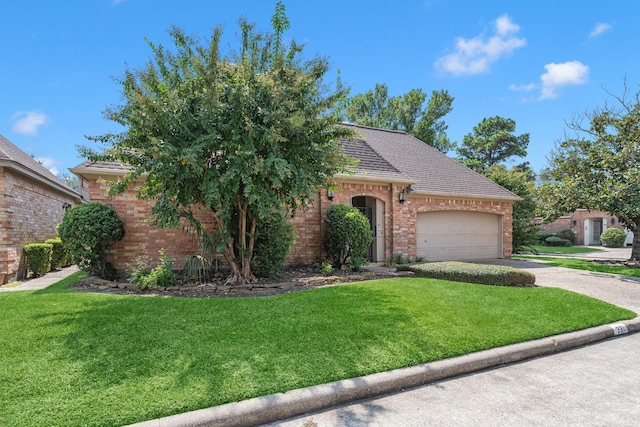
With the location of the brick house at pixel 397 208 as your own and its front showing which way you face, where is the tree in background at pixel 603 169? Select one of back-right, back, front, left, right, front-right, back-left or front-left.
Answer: left

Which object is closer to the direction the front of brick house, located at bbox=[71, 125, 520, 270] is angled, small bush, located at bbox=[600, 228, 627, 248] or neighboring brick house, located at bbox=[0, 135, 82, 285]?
the neighboring brick house

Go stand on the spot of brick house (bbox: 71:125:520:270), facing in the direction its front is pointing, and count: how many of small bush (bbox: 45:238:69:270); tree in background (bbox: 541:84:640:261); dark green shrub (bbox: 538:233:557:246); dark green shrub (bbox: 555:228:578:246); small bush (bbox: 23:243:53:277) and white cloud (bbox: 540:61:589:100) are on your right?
2

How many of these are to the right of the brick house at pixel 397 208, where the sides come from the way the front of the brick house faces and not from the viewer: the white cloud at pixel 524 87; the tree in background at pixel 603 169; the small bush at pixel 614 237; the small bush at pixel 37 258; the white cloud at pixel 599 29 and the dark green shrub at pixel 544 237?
1

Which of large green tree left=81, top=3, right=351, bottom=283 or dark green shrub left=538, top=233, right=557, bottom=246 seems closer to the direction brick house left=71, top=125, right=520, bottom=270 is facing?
the large green tree

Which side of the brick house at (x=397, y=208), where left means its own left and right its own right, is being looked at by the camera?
front

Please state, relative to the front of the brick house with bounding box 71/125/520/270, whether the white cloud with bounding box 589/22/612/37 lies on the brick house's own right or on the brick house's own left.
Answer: on the brick house's own left

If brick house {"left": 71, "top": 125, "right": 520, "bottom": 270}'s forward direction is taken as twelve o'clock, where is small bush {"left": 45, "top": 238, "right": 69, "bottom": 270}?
The small bush is roughly at 3 o'clock from the brick house.

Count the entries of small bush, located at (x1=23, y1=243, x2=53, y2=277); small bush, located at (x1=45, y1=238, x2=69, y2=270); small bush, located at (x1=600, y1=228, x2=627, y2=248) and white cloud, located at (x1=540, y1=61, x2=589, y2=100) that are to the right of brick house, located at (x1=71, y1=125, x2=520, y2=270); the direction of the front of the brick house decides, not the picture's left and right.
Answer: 2

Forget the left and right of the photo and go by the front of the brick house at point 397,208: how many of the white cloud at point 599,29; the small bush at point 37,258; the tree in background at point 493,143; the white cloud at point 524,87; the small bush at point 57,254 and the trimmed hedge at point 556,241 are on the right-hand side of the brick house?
2

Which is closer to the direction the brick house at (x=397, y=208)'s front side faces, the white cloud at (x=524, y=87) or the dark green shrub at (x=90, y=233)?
the dark green shrub

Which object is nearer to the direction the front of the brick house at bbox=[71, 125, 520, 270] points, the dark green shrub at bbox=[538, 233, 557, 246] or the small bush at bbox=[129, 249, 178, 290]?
the small bush

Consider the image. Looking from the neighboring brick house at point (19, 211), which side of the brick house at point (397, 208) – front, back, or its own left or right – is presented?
right

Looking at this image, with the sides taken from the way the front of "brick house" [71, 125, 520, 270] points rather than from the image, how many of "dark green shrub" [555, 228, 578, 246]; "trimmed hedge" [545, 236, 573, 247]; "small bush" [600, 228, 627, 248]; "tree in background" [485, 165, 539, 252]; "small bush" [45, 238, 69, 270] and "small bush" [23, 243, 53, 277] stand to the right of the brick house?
2

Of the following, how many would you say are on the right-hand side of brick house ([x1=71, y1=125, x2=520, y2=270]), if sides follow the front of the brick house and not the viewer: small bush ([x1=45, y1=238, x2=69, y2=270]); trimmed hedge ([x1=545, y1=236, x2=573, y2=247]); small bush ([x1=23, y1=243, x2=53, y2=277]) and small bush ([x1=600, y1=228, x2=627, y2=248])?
2
